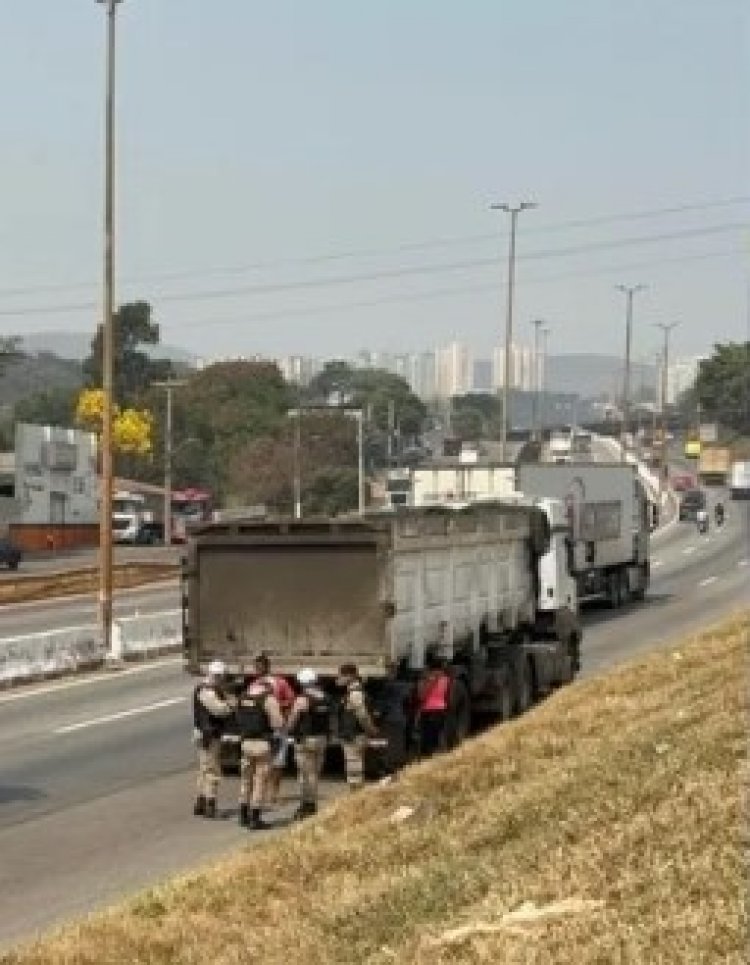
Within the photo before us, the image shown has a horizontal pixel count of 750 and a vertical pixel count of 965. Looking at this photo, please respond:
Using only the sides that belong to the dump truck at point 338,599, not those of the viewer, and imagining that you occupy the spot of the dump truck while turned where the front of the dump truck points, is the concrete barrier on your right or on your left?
on your left

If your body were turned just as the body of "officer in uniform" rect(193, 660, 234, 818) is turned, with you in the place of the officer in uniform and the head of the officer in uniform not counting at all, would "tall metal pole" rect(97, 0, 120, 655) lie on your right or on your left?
on your left

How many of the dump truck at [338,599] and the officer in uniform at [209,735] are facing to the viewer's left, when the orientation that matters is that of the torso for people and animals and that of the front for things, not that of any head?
0

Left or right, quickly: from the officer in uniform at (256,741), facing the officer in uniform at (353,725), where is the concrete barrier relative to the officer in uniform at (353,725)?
left

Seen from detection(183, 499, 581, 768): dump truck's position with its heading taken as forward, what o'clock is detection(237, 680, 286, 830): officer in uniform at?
The officer in uniform is roughly at 5 o'clock from the dump truck.

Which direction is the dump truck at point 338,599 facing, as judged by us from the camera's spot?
facing away from the viewer and to the right of the viewer
